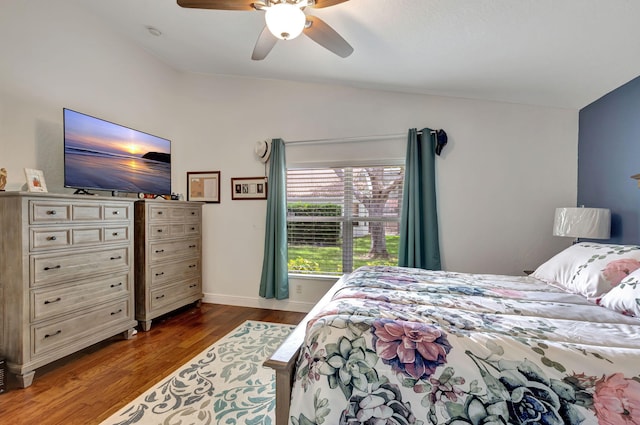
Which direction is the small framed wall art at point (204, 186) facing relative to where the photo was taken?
toward the camera

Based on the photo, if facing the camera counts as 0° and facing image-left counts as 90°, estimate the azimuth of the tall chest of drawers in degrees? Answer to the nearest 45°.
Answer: approximately 315°

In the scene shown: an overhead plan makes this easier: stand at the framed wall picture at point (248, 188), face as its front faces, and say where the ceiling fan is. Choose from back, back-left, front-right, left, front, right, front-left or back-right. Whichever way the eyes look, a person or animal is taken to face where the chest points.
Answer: front

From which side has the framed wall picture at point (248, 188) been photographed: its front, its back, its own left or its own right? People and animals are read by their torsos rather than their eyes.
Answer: front

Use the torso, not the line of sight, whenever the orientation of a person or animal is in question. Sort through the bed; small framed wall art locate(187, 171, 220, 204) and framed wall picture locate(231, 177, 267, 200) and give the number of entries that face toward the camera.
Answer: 2

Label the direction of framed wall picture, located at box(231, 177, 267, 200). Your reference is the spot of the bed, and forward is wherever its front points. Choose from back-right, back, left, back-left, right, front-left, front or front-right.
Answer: front-right

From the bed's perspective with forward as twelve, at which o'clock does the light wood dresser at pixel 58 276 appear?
The light wood dresser is roughly at 12 o'clock from the bed.

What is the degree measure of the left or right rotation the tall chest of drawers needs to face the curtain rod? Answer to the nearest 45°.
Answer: approximately 45° to its left

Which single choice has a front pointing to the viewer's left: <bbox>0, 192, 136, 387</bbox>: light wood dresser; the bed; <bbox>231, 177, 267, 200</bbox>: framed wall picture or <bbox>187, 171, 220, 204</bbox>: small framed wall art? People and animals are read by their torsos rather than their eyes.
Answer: the bed

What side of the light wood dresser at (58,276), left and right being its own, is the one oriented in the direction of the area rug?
front

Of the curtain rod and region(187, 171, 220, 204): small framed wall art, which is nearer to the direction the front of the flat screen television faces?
the curtain rod

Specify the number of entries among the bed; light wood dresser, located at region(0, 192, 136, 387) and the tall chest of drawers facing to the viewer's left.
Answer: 1

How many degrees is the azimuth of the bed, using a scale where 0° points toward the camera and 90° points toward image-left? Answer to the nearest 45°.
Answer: approximately 90°

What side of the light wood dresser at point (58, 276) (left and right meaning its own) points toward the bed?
front
